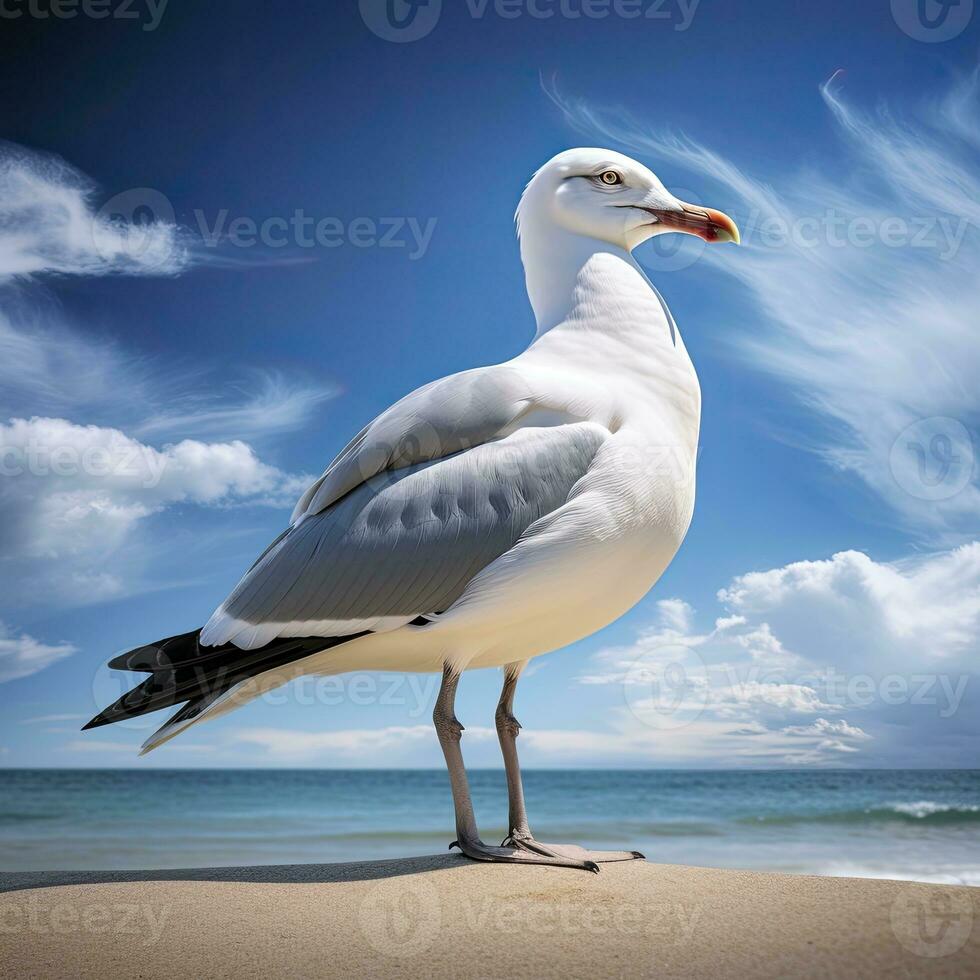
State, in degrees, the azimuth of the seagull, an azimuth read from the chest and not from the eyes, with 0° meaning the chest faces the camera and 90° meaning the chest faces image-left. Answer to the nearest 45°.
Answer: approximately 270°
